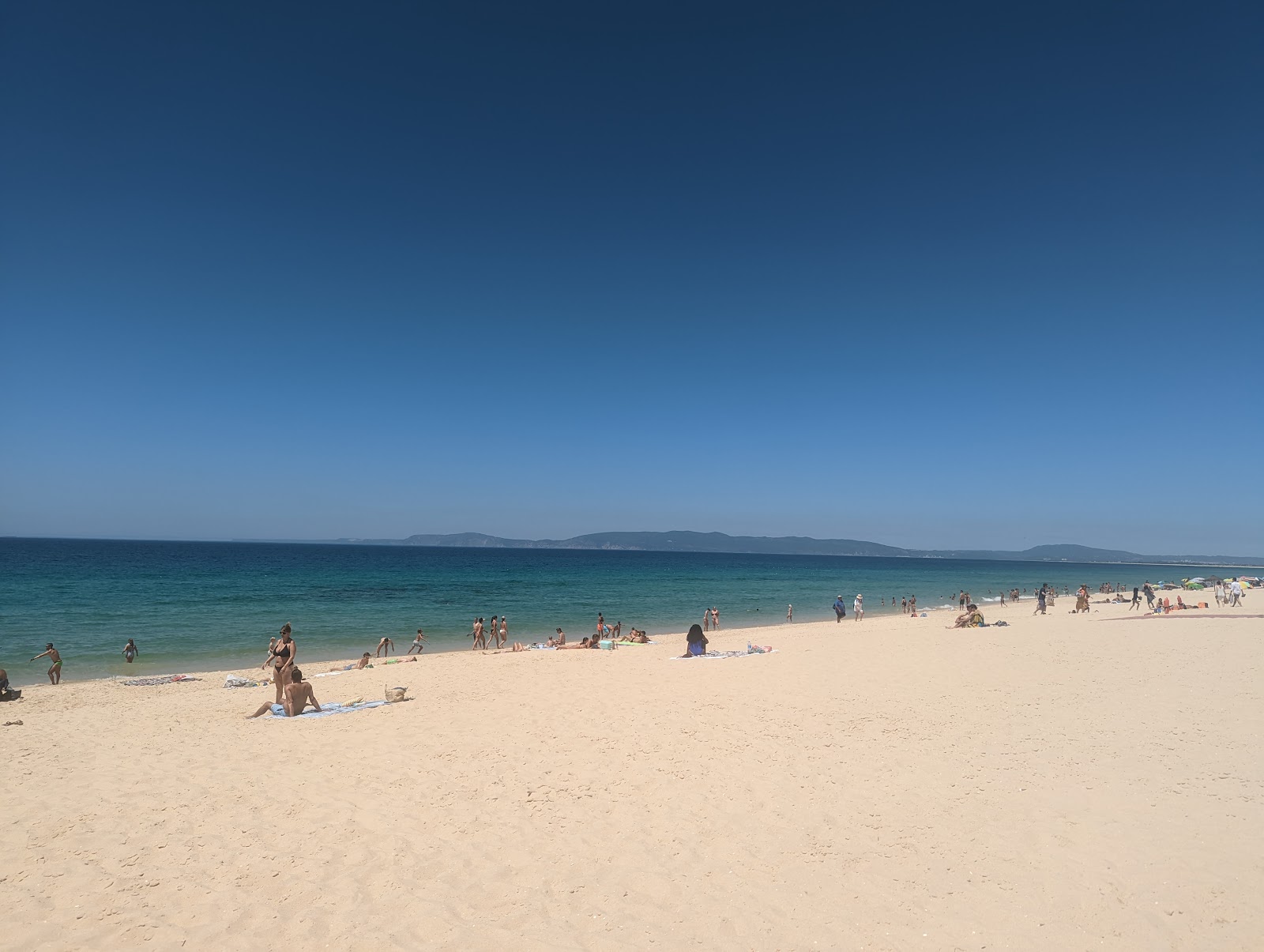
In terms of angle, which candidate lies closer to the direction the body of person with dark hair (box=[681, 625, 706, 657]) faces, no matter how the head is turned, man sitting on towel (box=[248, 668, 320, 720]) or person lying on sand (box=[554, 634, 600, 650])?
the person lying on sand

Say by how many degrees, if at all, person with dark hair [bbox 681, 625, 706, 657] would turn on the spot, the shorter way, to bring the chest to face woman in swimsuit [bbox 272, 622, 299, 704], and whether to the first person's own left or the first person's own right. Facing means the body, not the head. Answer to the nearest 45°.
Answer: approximately 135° to the first person's own left

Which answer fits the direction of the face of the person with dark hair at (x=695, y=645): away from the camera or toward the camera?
away from the camera

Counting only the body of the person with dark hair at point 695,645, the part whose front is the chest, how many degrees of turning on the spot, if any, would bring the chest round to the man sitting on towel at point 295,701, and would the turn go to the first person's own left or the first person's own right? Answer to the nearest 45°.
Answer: approximately 135° to the first person's own left

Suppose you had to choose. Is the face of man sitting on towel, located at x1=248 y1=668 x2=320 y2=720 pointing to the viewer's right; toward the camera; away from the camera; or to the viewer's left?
away from the camera

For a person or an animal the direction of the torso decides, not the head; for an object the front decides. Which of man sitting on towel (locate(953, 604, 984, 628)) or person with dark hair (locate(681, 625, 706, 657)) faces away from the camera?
the person with dark hair

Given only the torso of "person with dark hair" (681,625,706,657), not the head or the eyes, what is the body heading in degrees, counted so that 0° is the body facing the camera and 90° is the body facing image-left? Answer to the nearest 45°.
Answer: approximately 180°

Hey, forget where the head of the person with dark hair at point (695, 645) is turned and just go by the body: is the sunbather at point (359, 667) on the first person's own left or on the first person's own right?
on the first person's own left
